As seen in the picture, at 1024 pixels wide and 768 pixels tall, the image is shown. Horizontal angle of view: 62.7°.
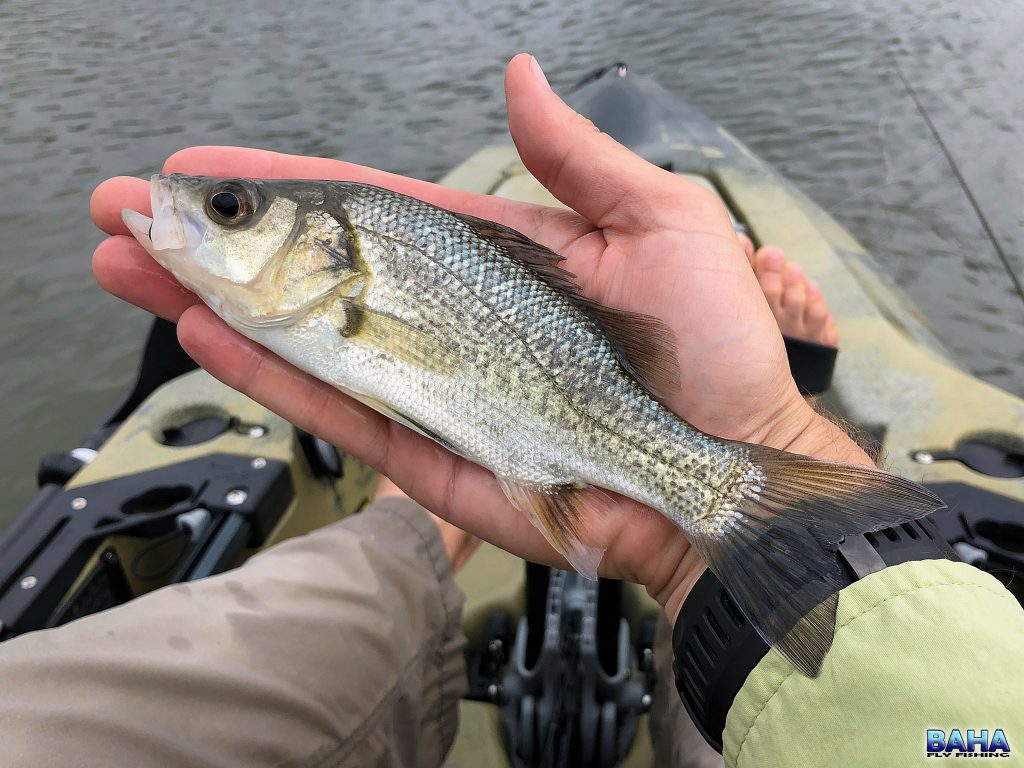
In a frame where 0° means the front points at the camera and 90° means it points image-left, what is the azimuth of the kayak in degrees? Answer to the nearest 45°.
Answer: approximately 180°
